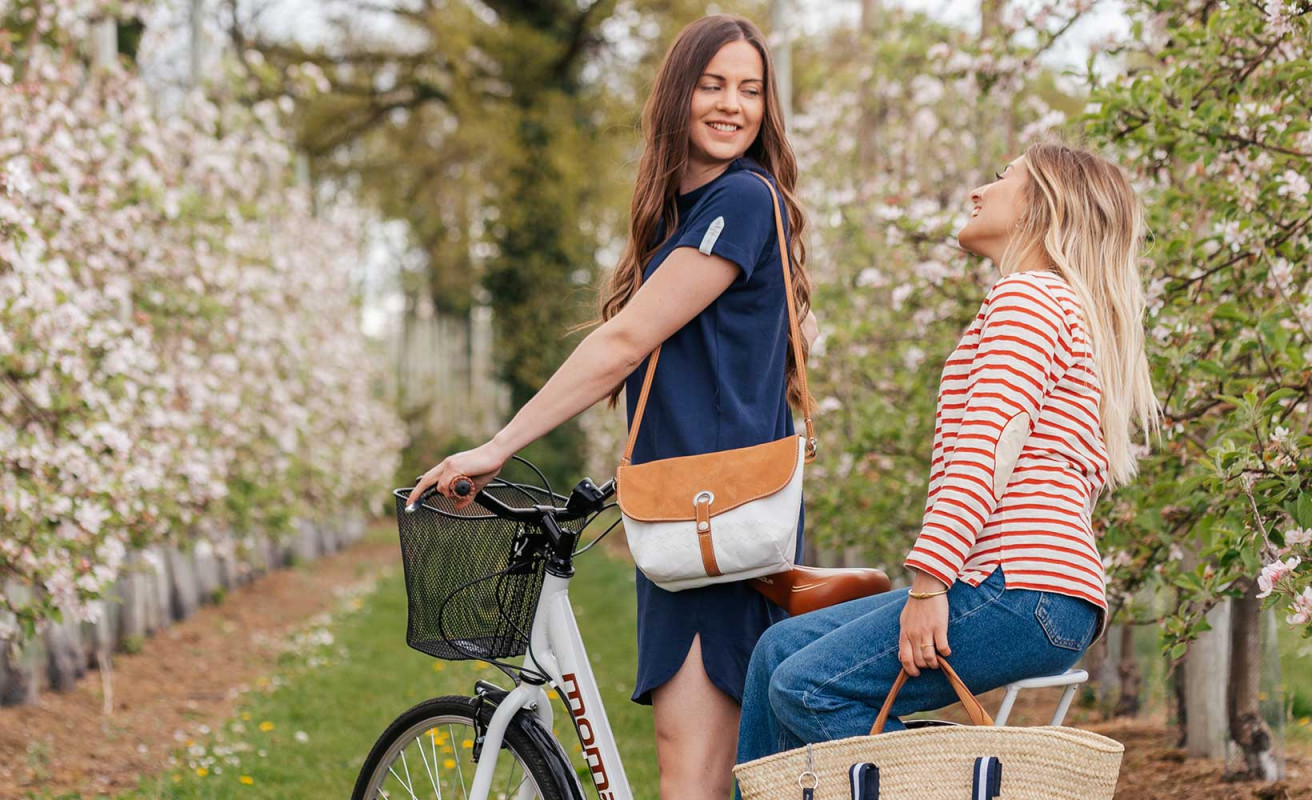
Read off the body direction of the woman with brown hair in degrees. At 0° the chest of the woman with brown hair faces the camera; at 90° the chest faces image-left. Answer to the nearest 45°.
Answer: approximately 90°

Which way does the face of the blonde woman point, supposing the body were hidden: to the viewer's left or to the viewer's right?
to the viewer's left

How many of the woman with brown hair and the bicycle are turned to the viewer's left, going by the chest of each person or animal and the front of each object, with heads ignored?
2

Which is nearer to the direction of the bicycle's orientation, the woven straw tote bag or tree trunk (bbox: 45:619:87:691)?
the tree trunk

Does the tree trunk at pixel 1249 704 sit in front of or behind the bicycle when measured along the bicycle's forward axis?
behind

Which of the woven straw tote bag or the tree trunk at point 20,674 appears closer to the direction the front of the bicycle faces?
the tree trunk

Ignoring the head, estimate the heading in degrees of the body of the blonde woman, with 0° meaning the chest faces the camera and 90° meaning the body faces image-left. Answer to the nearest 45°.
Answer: approximately 90°

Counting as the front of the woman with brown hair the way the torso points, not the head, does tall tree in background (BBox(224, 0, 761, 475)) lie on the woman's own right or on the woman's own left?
on the woman's own right

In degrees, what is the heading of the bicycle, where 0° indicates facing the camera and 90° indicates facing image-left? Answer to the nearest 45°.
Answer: approximately 90°
